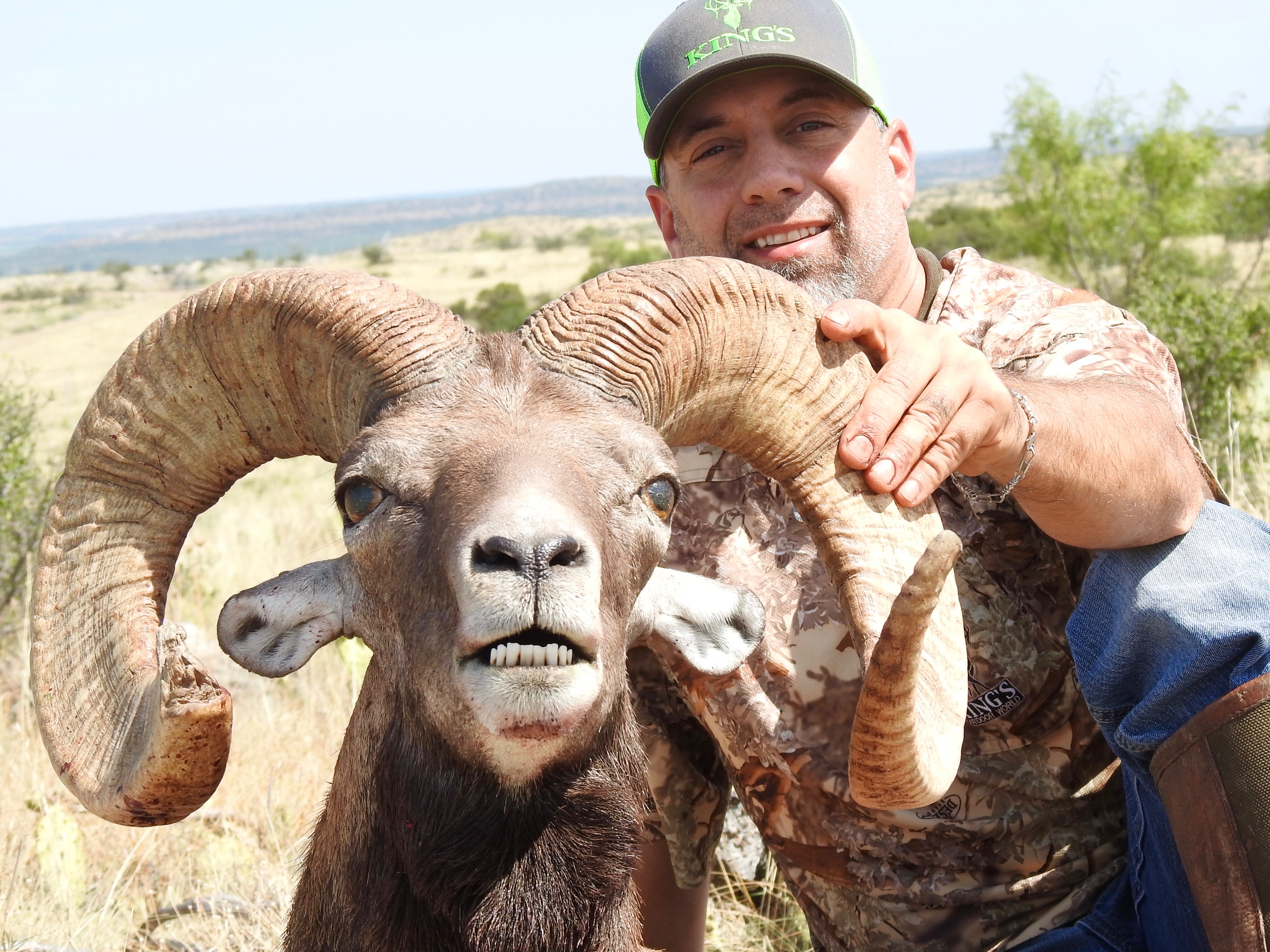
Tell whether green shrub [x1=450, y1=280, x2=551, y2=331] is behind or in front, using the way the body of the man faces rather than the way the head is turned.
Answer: behind

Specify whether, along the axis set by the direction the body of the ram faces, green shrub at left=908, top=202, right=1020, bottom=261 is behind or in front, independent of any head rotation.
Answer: behind

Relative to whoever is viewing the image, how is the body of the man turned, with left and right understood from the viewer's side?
facing the viewer

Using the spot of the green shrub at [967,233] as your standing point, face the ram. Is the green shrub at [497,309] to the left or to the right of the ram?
right

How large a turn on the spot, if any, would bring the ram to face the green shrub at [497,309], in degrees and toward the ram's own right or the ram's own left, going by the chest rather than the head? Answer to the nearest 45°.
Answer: approximately 180°

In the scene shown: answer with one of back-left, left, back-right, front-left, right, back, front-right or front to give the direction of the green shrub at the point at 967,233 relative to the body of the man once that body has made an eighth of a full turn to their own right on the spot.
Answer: back-right

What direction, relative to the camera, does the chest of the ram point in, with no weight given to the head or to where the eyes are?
toward the camera

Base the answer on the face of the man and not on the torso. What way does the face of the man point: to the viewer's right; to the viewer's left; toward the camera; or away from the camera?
toward the camera

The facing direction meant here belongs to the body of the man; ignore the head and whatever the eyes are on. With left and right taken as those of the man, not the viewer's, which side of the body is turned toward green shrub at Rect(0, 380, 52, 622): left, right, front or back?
right

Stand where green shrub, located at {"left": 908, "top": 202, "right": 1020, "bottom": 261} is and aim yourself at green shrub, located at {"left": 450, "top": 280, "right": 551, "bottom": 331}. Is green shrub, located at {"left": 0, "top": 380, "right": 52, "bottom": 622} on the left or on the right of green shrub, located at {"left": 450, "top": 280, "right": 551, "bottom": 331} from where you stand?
left
